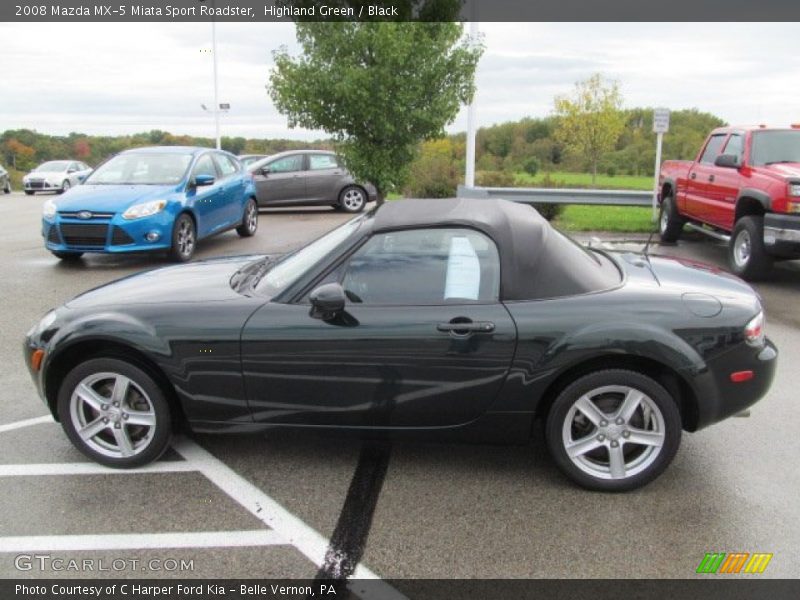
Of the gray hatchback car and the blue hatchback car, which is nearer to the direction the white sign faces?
the blue hatchback car

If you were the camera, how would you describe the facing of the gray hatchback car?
facing to the left of the viewer

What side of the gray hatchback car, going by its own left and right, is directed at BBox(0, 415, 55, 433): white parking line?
left

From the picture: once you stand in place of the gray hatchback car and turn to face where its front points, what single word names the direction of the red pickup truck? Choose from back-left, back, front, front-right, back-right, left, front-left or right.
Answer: back-left

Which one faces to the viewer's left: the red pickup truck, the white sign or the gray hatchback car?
the gray hatchback car

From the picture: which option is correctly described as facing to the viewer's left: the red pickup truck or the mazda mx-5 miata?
the mazda mx-5 miata

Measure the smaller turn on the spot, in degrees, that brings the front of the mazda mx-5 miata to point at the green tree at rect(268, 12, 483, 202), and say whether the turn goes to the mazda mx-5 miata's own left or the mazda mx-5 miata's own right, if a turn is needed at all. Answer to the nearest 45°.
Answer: approximately 90° to the mazda mx-5 miata's own right

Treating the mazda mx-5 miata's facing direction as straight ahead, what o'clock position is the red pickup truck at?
The red pickup truck is roughly at 4 o'clock from the mazda mx-5 miata.

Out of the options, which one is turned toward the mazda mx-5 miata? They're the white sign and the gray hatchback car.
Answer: the white sign

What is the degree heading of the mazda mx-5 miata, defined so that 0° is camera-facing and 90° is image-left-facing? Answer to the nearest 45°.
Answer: approximately 90°
